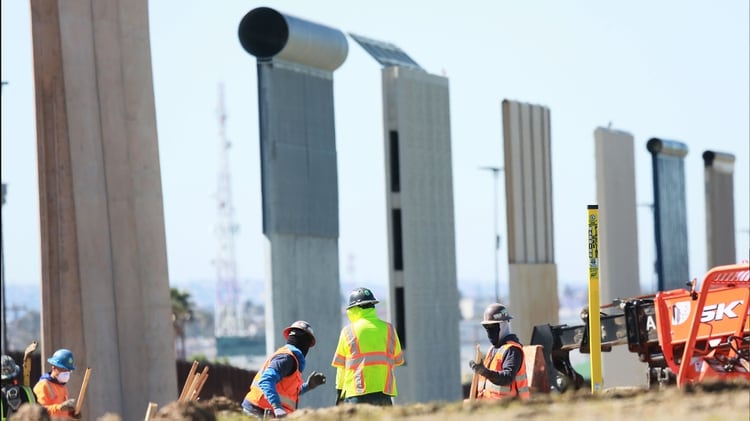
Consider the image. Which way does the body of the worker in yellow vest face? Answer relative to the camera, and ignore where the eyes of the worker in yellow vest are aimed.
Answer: away from the camera

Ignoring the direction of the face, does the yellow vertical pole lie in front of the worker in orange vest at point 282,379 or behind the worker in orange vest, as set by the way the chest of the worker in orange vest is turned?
in front

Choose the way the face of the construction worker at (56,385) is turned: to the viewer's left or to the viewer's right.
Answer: to the viewer's right

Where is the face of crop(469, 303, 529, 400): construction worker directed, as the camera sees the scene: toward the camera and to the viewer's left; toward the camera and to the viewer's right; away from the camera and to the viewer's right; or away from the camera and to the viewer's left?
toward the camera and to the viewer's left

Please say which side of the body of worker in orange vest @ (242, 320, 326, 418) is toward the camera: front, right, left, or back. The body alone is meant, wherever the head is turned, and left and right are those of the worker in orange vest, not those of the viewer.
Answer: right

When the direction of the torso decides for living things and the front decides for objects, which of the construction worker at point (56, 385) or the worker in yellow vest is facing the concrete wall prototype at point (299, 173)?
the worker in yellow vest

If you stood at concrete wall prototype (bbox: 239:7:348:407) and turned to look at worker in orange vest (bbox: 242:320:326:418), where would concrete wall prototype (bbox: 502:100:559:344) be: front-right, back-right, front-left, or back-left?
back-left

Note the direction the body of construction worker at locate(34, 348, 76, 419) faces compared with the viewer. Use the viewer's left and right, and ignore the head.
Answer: facing the viewer and to the right of the viewer

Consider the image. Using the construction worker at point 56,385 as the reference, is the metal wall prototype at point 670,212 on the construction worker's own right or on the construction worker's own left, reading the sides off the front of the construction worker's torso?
on the construction worker's own left

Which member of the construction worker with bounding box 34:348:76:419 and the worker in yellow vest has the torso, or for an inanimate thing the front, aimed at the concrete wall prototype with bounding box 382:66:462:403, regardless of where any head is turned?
the worker in yellow vest

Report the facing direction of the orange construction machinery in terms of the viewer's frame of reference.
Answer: facing to the left of the viewer

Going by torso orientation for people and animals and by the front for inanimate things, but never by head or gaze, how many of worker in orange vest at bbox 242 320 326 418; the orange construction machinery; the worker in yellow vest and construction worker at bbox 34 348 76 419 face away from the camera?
1

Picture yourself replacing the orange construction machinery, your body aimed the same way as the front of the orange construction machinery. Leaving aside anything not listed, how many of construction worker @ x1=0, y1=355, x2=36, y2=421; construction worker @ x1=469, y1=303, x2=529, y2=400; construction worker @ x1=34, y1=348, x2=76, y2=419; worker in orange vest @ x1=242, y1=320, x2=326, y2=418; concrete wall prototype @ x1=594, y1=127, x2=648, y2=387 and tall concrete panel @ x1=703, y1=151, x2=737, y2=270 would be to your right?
2

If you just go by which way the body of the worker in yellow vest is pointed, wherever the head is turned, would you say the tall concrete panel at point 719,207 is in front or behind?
in front

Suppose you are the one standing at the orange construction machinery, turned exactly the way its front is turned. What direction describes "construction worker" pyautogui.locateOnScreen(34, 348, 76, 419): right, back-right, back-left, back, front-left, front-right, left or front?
front-left

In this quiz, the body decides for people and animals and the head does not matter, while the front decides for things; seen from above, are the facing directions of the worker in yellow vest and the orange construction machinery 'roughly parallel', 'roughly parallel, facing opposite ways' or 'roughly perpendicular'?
roughly perpendicular
